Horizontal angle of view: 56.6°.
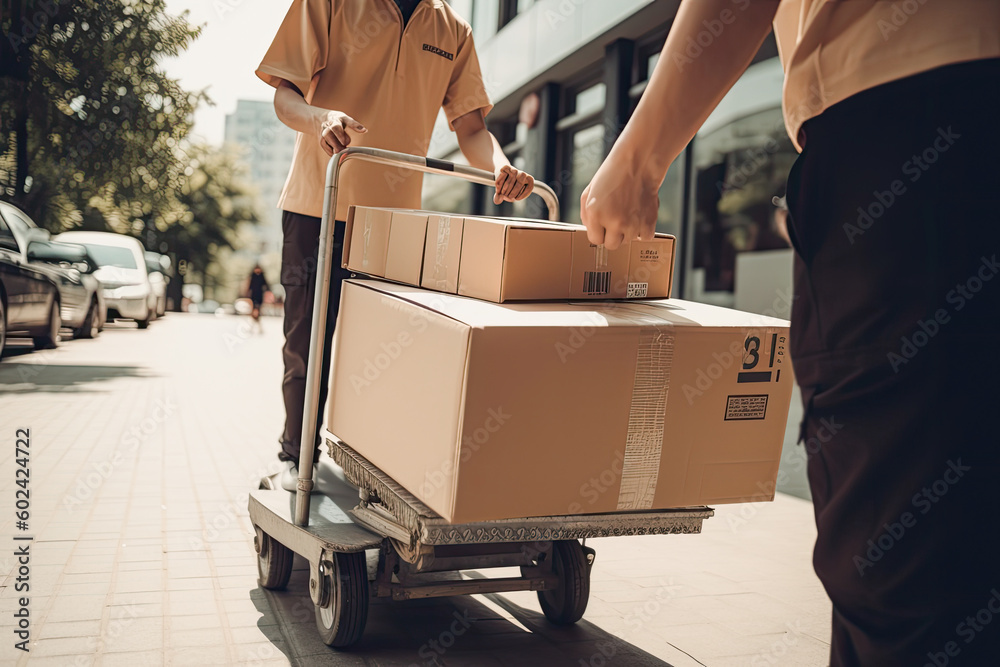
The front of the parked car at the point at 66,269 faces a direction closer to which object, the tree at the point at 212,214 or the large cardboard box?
the large cardboard box

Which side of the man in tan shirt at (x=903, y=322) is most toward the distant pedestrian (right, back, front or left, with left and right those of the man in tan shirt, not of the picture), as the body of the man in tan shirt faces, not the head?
front

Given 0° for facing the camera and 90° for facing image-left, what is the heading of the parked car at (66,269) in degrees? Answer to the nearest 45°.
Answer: approximately 315°

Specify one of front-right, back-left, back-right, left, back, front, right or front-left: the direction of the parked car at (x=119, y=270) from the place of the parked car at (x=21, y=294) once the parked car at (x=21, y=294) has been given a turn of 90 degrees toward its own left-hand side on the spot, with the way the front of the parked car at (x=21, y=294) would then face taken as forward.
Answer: front-left

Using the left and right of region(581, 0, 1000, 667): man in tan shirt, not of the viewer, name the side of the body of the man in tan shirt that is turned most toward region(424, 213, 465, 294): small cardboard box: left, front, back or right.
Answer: front

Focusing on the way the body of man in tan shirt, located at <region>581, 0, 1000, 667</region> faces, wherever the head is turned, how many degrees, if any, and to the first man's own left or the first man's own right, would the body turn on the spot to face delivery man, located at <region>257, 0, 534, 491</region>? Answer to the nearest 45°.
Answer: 0° — they already face them

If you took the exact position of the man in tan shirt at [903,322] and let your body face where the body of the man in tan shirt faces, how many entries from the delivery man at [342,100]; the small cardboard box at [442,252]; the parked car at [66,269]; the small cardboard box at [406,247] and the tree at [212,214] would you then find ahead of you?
5

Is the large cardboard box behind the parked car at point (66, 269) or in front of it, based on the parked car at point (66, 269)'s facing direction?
in front

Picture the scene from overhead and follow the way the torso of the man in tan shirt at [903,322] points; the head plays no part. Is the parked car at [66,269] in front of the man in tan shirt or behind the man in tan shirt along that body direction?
in front

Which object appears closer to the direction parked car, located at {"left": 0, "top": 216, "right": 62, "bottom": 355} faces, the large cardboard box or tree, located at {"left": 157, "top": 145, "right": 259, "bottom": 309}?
the large cardboard box

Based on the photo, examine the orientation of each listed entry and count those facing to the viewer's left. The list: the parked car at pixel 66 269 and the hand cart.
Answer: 0

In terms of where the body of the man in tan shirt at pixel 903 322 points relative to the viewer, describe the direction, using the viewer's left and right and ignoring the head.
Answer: facing away from the viewer and to the left of the viewer

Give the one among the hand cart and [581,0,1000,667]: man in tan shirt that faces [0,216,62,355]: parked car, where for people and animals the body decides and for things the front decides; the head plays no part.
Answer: the man in tan shirt
